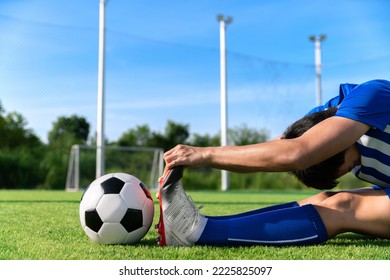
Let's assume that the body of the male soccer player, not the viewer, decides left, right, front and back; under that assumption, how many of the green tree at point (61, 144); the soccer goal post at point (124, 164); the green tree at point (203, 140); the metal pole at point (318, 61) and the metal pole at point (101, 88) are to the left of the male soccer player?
0

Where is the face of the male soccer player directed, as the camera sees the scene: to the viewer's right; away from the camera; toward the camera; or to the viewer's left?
to the viewer's left

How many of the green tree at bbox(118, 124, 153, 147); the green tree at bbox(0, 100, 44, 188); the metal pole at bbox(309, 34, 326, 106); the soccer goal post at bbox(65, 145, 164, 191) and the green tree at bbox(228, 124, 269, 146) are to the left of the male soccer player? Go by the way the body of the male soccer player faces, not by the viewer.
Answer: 0

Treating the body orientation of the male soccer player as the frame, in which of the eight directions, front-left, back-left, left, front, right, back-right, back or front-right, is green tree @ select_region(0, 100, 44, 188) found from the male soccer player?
front-right

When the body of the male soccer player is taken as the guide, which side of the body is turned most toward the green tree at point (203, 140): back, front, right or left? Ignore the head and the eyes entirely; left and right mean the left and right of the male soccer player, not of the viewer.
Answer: right

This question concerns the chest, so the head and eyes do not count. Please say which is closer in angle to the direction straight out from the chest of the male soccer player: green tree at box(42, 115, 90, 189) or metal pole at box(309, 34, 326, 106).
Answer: the green tree

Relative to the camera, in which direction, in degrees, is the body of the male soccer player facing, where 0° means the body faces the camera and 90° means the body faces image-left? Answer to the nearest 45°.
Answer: approximately 90°

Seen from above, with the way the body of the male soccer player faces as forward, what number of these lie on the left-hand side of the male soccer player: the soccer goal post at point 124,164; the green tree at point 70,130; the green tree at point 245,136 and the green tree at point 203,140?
0

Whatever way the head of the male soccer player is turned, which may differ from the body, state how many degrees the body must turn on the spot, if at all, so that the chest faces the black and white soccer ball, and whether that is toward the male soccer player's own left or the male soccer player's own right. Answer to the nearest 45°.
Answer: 0° — they already face it

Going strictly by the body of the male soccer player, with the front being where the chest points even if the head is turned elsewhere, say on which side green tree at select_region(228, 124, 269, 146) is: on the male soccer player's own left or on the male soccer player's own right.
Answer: on the male soccer player's own right

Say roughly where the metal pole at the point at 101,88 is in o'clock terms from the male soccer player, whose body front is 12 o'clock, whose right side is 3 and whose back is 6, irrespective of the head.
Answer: The metal pole is roughly at 2 o'clock from the male soccer player.

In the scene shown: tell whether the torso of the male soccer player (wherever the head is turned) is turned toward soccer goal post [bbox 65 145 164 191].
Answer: no

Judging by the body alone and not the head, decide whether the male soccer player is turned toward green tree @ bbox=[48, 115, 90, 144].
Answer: no

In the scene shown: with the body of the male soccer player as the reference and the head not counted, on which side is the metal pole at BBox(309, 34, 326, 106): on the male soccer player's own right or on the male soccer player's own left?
on the male soccer player's own right

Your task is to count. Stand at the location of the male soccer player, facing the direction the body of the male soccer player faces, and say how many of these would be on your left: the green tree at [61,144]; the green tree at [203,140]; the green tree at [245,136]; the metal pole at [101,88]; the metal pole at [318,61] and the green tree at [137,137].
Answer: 0

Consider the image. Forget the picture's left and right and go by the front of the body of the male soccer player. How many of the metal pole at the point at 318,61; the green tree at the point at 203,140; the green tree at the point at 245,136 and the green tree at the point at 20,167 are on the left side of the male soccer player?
0

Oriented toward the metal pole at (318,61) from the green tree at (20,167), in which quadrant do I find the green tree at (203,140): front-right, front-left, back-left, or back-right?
front-left
